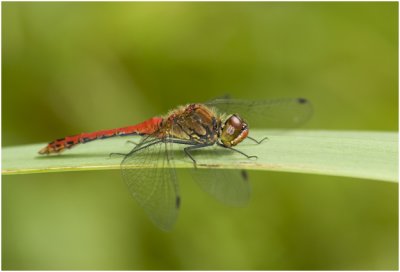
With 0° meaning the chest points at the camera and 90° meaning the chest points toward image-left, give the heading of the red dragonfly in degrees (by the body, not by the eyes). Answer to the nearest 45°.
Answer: approximately 270°
